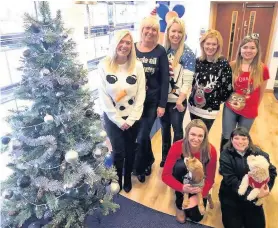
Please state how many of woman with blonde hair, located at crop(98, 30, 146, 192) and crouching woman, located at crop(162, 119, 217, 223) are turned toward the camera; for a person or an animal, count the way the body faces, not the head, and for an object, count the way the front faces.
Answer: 2

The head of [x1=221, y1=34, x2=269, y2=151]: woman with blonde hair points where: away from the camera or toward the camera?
toward the camera

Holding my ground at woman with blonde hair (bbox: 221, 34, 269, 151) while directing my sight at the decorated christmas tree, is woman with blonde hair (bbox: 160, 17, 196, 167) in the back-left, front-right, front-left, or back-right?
front-right

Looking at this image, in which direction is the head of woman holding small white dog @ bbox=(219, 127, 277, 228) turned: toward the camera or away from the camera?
toward the camera

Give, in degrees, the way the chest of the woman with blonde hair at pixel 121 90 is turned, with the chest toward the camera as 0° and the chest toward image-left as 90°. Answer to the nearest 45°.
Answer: approximately 0°

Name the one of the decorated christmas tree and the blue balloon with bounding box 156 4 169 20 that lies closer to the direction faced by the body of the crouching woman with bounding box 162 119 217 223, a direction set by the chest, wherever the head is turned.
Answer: the decorated christmas tree

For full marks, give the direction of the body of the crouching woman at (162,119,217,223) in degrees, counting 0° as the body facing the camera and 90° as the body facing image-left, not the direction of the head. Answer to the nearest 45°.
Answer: approximately 0°

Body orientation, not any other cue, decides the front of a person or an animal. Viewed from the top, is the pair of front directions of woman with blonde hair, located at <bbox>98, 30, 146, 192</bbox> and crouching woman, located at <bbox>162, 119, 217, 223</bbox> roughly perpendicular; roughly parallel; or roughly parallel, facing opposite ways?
roughly parallel

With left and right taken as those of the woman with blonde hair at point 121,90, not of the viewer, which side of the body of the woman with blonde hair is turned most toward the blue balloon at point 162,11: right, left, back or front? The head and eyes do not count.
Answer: back
